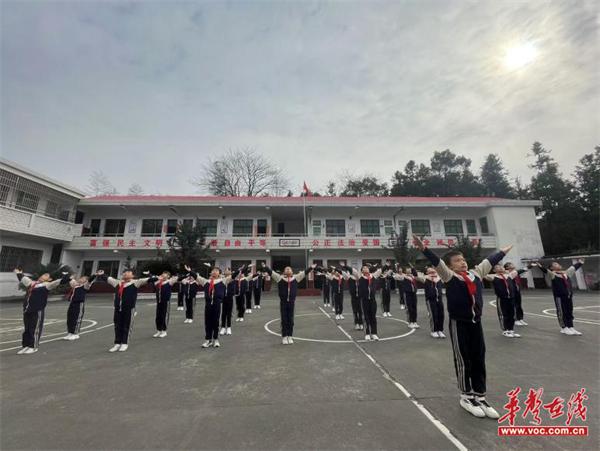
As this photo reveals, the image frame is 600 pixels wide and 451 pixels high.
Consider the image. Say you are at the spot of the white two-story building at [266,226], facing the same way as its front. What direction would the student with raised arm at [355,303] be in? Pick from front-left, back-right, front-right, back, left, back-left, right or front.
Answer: front

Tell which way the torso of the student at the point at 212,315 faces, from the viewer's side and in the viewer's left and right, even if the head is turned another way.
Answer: facing the viewer

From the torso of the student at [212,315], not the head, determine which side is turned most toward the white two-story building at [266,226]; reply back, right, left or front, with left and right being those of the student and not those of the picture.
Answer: back

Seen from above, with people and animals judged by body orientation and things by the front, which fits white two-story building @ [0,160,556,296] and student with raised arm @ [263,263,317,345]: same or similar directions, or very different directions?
same or similar directions

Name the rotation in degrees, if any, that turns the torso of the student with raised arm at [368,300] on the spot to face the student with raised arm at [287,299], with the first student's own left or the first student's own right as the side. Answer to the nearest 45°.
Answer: approximately 90° to the first student's own right

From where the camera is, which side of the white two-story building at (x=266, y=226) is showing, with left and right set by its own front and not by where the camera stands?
front

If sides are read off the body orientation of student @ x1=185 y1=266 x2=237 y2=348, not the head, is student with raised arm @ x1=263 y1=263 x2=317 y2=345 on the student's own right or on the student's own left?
on the student's own left

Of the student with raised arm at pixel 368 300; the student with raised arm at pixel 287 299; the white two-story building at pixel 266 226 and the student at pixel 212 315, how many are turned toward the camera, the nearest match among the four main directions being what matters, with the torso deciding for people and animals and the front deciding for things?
4

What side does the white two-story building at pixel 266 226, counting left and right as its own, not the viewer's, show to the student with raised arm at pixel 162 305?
front

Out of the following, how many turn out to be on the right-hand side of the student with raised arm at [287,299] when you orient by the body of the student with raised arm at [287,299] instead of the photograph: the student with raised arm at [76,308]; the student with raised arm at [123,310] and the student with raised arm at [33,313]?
3

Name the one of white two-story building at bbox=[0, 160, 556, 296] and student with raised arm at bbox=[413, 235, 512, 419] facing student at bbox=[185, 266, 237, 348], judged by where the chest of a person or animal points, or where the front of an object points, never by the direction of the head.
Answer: the white two-story building

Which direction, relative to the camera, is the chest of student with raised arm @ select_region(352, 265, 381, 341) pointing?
toward the camera

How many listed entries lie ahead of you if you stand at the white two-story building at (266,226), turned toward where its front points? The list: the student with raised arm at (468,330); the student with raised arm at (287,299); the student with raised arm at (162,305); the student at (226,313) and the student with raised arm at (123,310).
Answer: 5

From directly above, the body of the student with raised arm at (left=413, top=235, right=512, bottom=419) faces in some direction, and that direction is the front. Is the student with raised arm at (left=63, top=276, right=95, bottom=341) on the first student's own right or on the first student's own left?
on the first student's own right

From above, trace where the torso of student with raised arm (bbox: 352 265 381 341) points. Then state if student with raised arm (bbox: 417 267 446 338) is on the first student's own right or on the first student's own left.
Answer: on the first student's own left

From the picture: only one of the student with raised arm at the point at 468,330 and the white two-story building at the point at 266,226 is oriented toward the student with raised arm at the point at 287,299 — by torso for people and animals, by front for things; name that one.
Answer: the white two-story building
